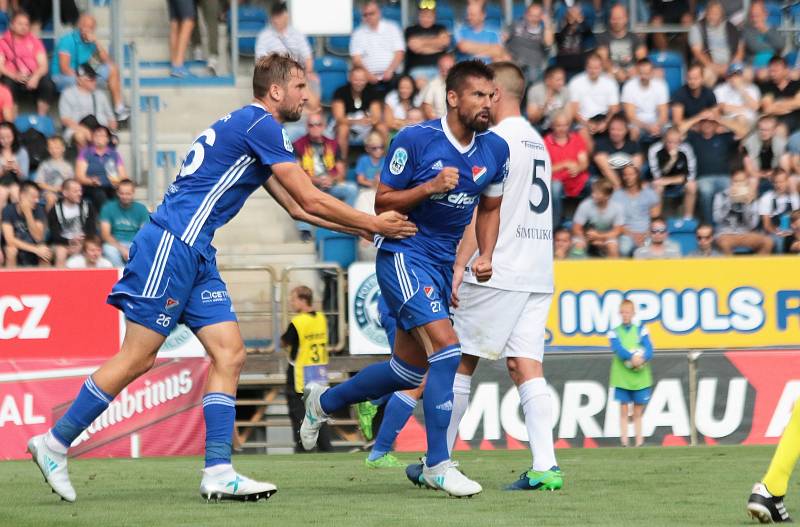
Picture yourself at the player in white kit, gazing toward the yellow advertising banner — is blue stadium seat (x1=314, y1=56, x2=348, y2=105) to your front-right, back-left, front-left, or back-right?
front-left

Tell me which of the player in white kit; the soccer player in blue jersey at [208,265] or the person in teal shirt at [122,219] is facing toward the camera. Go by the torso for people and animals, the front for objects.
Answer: the person in teal shirt

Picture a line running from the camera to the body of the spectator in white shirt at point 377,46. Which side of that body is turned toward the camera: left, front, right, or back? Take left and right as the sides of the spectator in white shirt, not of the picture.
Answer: front

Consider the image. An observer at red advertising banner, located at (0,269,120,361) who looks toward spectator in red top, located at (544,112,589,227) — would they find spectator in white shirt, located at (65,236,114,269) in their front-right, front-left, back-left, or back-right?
front-left

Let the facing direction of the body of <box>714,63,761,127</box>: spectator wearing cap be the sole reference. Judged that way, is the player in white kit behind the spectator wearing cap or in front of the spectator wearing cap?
in front

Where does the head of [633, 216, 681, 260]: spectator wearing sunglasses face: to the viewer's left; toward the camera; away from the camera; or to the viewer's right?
toward the camera

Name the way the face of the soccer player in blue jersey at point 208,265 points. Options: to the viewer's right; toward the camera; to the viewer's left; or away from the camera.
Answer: to the viewer's right

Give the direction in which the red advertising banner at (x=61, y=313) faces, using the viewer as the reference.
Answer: facing the viewer

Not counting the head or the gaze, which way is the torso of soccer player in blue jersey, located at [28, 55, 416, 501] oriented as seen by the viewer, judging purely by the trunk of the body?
to the viewer's right

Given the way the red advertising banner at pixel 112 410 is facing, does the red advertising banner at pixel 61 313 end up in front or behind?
behind

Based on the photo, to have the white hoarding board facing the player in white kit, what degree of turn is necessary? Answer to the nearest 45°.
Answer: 0° — it already faces them

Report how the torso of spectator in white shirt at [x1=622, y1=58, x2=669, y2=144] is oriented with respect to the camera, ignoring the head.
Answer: toward the camera

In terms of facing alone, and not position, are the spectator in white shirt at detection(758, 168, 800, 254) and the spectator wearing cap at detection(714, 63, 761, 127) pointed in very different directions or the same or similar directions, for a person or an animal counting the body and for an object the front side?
same or similar directions

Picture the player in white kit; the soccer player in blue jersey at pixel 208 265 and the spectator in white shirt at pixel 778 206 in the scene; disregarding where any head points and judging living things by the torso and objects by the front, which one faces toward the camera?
the spectator in white shirt

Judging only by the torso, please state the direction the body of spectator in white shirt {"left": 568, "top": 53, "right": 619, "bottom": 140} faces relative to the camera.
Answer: toward the camera

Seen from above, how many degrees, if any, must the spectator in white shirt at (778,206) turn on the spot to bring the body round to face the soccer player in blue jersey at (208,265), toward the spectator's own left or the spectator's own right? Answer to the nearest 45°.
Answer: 0° — they already face them

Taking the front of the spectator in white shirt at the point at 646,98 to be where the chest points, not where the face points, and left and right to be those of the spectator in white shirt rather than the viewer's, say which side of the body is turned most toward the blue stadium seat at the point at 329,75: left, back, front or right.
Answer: right

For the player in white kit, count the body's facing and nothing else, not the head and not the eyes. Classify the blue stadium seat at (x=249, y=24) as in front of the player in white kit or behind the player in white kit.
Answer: in front

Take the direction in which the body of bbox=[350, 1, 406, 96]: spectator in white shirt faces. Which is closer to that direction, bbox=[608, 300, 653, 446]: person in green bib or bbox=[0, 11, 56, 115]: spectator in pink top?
the person in green bib

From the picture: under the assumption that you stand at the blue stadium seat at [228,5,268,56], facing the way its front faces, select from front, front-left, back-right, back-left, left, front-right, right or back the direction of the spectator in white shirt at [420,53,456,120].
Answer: front-left
